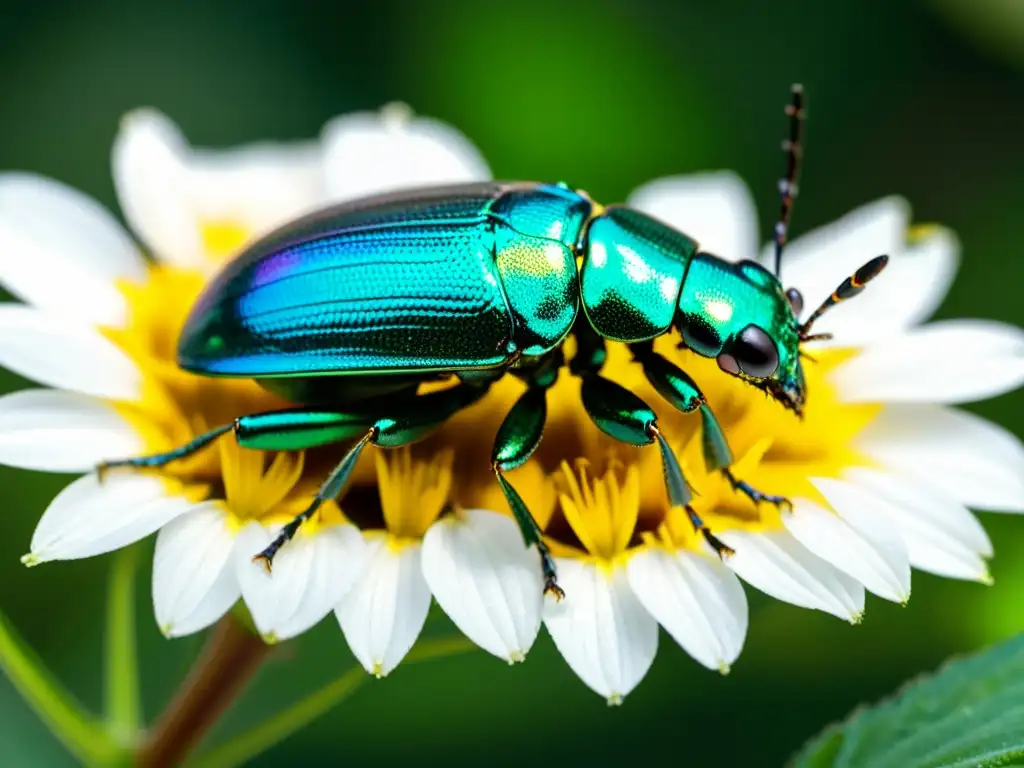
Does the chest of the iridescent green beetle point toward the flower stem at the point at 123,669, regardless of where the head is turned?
no

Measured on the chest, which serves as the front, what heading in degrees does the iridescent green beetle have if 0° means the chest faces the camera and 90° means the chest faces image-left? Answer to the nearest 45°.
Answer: approximately 270°

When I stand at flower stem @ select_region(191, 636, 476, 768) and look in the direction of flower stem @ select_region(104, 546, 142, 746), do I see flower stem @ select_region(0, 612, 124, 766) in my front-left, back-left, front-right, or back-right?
front-left

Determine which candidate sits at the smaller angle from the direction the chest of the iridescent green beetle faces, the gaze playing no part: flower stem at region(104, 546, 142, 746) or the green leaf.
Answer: the green leaf

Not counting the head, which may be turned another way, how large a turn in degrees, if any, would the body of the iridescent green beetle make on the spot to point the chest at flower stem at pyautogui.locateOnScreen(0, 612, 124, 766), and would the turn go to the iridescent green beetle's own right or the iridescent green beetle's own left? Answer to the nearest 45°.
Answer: approximately 135° to the iridescent green beetle's own right
